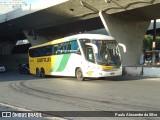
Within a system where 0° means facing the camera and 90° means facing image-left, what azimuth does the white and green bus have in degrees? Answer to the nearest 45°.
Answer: approximately 315°

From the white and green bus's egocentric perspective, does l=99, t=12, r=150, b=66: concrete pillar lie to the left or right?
on its left
